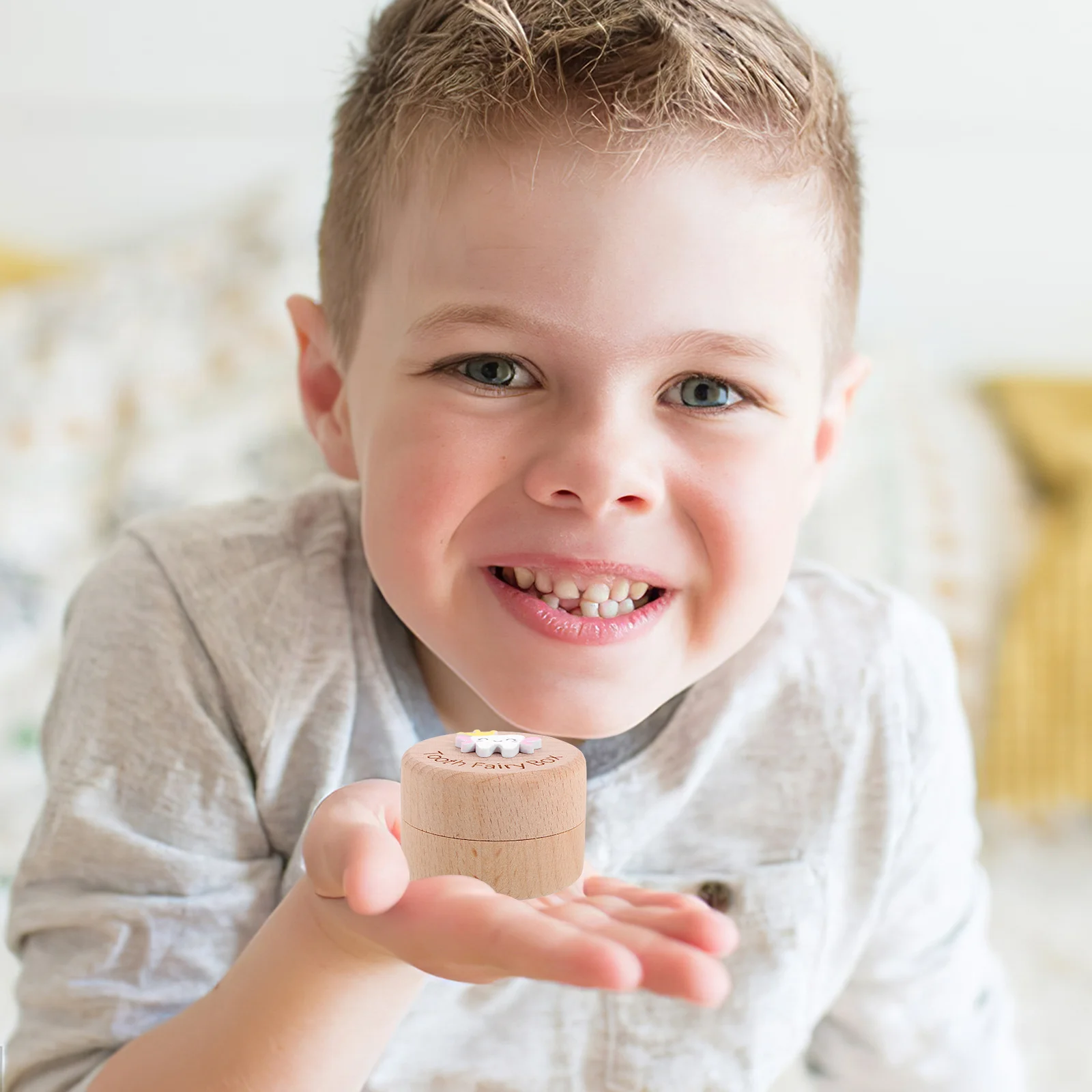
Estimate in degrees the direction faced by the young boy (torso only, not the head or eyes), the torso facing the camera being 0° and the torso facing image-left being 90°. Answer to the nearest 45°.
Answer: approximately 0°

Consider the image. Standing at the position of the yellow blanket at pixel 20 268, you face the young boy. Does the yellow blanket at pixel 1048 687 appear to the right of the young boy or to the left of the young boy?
left

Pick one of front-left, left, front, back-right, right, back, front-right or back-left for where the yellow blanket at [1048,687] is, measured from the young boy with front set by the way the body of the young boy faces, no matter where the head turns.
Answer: back-left

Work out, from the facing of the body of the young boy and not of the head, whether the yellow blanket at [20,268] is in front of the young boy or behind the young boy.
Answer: behind
